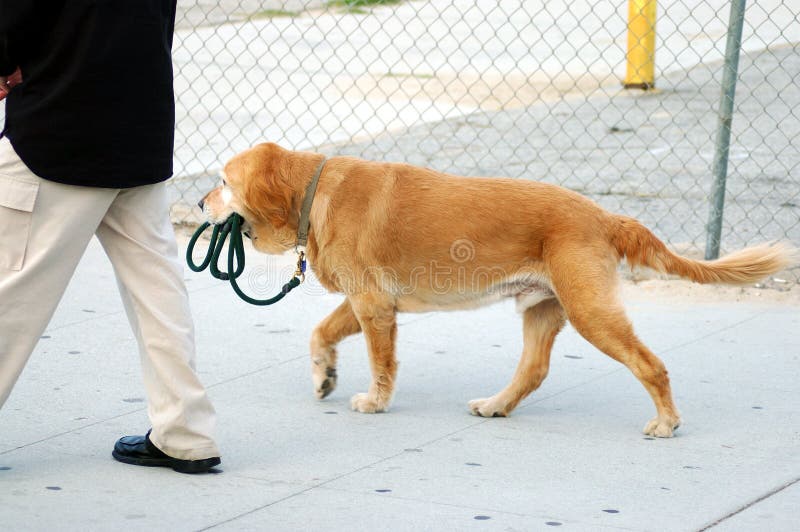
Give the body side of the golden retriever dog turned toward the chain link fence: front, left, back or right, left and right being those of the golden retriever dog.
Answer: right

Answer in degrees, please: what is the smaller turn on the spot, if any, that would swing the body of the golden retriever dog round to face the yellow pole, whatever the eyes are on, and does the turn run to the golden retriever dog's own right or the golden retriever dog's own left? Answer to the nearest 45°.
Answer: approximately 90° to the golden retriever dog's own right

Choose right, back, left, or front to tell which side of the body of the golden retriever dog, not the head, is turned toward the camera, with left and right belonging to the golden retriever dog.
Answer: left
